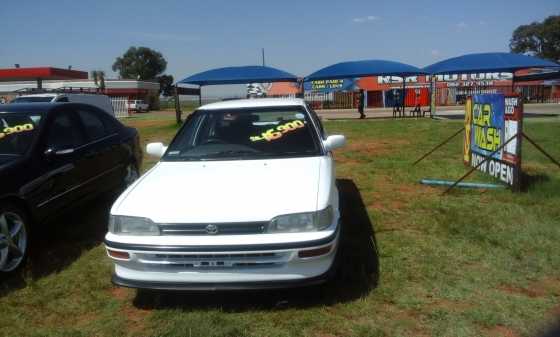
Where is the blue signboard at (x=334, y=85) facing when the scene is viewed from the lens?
facing the viewer

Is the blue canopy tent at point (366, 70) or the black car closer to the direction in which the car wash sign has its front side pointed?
the black car

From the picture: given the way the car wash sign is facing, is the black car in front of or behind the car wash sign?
in front

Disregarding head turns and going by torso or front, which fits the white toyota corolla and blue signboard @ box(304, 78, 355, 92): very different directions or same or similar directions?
same or similar directions

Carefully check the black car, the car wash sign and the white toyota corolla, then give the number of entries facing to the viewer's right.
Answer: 0

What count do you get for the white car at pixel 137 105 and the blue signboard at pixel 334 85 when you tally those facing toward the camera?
1

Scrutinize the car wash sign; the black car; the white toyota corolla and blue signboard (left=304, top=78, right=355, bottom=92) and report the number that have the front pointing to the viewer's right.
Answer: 0

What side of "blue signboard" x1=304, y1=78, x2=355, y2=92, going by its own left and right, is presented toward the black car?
front

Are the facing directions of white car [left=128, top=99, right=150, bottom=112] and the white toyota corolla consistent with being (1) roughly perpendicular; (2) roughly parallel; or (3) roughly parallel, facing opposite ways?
roughly perpendicular

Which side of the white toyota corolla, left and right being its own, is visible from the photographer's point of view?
front
